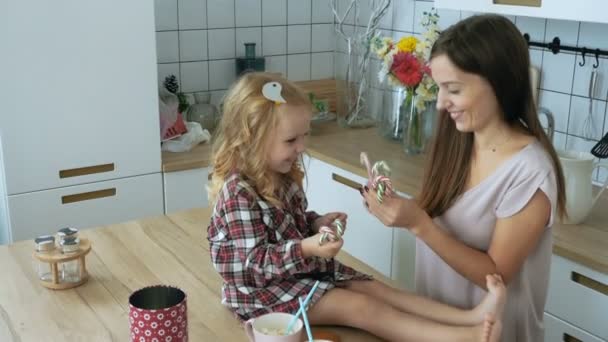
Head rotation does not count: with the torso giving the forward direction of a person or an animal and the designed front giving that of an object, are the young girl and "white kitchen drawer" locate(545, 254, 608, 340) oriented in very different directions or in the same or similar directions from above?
very different directions

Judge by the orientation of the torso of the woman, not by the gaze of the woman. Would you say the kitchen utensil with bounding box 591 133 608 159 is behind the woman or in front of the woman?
behind

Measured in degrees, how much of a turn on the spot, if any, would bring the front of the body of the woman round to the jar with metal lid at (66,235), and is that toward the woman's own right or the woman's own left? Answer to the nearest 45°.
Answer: approximately 45° to the woman's own right

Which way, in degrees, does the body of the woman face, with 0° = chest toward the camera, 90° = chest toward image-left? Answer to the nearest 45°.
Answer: approximately 45°

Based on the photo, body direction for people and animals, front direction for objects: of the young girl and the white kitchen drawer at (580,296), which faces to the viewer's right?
the young girl

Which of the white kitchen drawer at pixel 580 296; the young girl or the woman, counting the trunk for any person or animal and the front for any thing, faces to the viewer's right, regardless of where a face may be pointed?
the young girl

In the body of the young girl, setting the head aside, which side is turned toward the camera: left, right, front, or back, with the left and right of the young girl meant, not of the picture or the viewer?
right

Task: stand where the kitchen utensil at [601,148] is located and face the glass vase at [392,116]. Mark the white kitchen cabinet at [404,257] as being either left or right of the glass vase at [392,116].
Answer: left

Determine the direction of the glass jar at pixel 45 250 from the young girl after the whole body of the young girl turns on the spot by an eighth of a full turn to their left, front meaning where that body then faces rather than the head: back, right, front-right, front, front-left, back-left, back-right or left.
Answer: back-left

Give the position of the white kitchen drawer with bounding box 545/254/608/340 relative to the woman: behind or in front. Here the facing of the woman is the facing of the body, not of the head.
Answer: behind

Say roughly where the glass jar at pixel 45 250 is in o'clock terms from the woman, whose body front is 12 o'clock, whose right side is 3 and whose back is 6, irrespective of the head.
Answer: The glass jar is roughly at 1 o'clock from the woman.

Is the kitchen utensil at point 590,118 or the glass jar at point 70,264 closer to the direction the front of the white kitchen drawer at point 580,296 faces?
the glass jar

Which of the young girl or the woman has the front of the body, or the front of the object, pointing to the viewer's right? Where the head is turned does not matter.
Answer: the young girl

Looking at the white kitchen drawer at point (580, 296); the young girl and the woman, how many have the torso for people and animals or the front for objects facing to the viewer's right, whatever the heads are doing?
1
